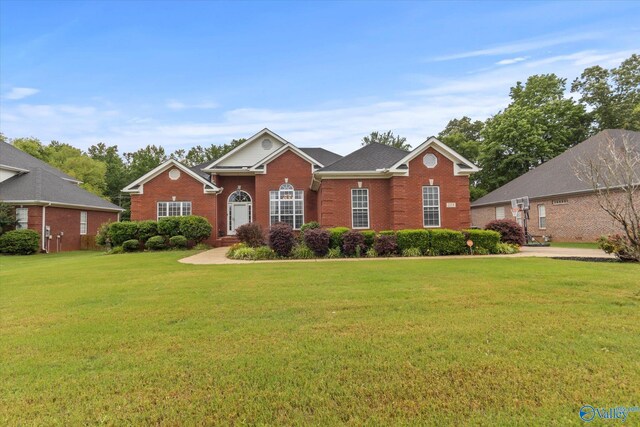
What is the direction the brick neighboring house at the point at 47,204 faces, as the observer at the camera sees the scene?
facing the viewer and to the left of the viewer

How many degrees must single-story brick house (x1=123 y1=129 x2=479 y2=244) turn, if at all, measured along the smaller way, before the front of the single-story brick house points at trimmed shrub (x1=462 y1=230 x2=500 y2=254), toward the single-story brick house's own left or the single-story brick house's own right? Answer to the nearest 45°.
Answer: approximately 45° to the single-story brick house's own left

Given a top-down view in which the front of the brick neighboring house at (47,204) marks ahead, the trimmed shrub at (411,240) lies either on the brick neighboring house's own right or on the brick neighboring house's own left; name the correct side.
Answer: on the brick neighboring house's own left

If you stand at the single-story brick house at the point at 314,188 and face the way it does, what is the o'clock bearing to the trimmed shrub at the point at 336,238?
The trimmed shrub is roughly at 12 o'clock from the single-story brick house.

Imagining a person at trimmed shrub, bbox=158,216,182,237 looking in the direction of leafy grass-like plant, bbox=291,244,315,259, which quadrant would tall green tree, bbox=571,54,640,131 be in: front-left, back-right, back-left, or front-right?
front-left

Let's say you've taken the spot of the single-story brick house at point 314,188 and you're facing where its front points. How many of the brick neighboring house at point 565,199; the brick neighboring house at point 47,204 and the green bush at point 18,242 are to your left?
1

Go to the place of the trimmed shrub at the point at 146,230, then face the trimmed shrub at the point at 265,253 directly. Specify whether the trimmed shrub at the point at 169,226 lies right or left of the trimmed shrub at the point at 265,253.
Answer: left

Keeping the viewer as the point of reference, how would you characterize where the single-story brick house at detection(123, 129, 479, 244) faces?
facing the viewer

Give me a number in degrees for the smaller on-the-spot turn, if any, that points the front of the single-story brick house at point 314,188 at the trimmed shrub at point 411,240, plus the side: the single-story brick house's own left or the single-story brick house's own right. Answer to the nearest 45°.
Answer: approximately 45° to the single-story brick house's own left

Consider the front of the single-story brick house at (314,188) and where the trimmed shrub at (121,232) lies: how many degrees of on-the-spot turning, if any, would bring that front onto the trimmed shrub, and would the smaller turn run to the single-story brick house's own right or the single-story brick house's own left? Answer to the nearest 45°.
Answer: approximately 90° to the single-story brick house's own right

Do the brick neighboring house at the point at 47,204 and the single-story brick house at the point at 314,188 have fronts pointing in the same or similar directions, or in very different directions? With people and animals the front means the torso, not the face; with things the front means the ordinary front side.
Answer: same or similar directions

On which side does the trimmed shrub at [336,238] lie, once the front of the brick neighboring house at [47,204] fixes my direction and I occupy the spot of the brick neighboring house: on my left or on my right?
on my left

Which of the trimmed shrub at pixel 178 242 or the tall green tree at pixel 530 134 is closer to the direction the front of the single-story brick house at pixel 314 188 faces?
the trimmed shrub
